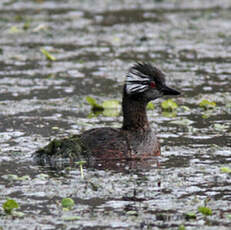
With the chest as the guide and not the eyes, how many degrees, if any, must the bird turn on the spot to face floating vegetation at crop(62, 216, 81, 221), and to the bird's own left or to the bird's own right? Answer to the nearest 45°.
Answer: approximately 90° to the bird's own right

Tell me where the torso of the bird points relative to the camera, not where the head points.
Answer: to the viewer's right

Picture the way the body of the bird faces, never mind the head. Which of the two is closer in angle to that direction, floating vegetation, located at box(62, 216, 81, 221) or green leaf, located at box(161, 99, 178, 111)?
the green leaf

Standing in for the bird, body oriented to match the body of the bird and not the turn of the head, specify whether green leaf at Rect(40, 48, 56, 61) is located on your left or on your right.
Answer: on your left

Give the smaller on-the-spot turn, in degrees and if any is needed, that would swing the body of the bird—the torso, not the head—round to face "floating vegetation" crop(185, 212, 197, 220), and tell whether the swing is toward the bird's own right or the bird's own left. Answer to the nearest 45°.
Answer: approximately 90° to the bird's own right

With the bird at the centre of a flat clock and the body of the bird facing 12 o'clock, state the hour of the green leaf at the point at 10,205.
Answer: The green leaf is roughly at 4 o'clock from the bird.

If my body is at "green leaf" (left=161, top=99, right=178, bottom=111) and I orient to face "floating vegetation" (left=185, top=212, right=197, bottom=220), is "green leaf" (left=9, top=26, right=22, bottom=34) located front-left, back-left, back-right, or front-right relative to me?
back-right

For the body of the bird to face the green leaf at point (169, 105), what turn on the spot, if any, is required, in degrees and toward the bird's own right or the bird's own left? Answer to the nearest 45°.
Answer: approximately 90° to the bird's own left

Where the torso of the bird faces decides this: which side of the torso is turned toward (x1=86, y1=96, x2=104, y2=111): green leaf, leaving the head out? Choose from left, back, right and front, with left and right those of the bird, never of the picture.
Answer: left

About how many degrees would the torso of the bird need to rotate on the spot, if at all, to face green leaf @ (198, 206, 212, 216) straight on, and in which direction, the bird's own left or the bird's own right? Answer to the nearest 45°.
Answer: approximately 90° to the bird's own right

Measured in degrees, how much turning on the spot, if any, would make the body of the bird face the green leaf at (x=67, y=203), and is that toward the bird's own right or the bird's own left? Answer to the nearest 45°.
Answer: approximately 90° to the bird's own right

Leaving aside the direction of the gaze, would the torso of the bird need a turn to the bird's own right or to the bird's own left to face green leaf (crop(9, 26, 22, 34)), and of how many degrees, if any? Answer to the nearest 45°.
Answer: approximately 90° to the bird's own left
